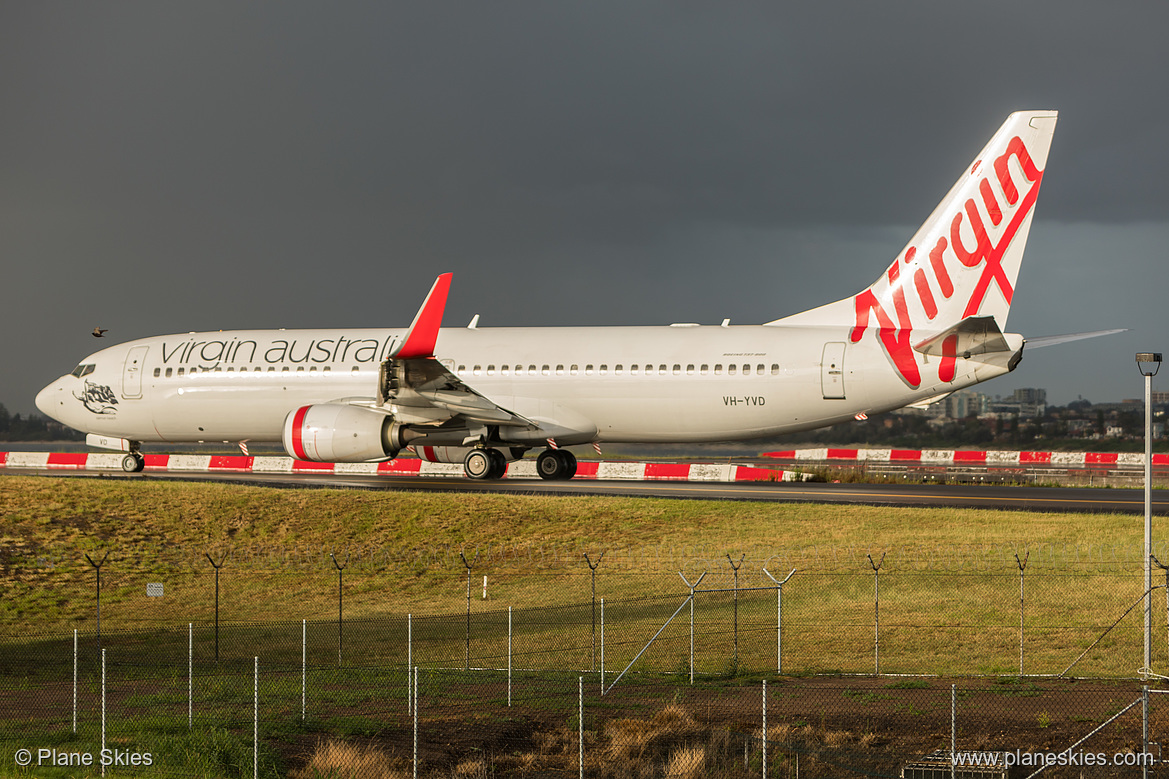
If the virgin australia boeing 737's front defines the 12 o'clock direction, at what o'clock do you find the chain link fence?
The chain link fence is roughly at 9 o'clock from the virgin australia boeing 737.

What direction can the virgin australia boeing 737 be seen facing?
to the viewer's left

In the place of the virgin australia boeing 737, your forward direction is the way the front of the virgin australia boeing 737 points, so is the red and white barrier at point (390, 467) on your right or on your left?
on your right
